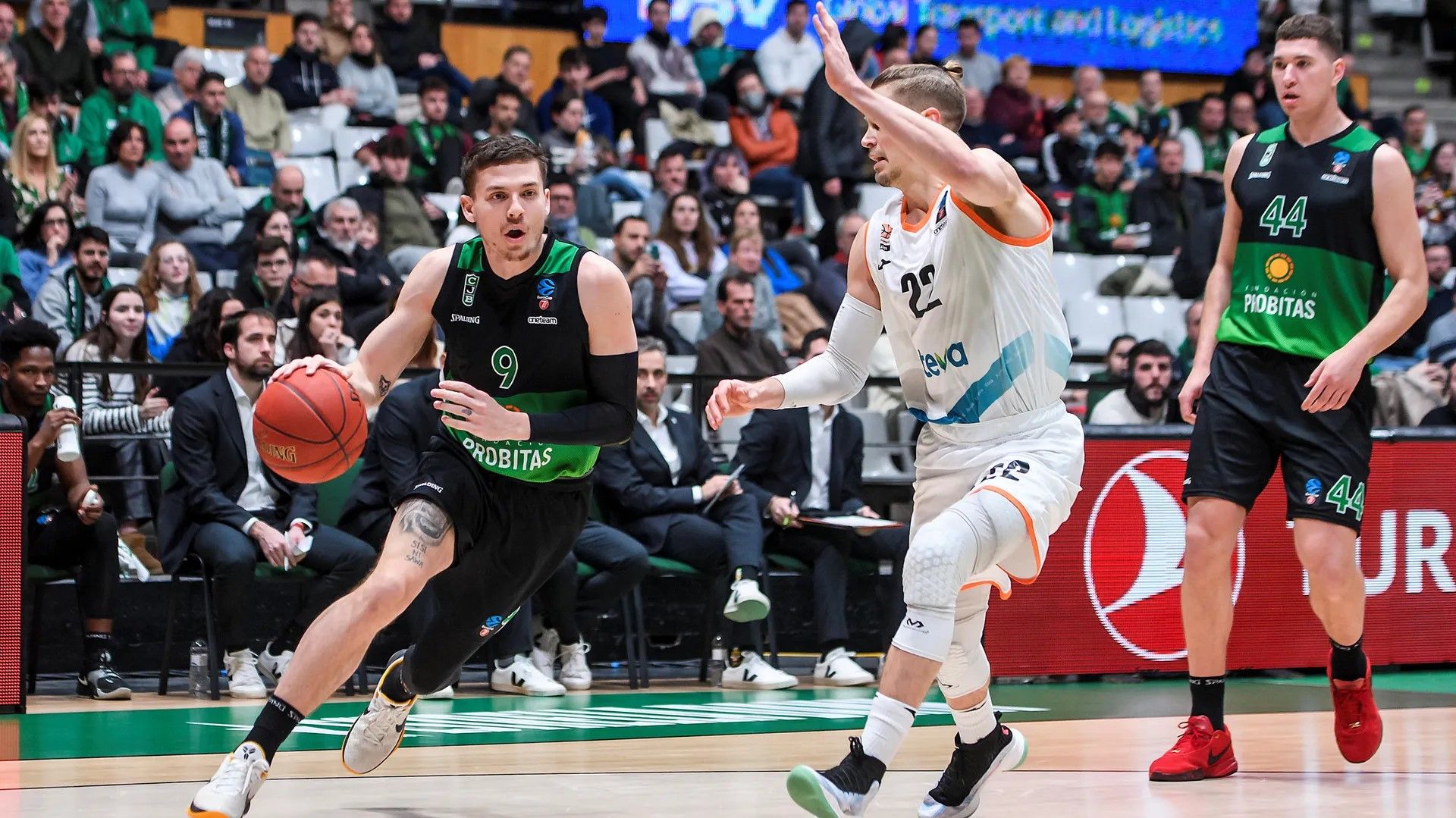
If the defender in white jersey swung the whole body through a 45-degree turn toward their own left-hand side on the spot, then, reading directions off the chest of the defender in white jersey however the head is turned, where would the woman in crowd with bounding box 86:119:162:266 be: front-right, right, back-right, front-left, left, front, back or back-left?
back-right

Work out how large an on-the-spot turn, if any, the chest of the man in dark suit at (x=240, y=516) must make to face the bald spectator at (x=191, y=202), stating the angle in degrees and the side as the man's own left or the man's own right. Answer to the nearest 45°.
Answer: approximately 135° to the man's own left

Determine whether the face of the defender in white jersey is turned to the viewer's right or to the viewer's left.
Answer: to the viewer's left

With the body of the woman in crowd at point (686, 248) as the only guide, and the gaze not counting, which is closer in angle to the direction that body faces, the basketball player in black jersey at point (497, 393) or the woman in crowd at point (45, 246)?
the basketball player in black jersey

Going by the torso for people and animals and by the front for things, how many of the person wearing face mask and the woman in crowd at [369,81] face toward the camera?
2

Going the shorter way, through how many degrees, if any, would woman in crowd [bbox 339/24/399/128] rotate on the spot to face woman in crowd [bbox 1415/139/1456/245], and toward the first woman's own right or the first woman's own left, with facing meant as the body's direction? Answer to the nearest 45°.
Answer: approximately 90° to the first woman's own left

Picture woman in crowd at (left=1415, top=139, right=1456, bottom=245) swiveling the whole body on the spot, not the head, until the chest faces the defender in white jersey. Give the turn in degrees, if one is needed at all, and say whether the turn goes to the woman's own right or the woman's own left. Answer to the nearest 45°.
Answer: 0° — they already face them

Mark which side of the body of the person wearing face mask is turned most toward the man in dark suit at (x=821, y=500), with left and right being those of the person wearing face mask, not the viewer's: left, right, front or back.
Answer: front

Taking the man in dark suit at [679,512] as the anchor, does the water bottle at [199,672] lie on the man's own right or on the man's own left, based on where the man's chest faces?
on the man's own right

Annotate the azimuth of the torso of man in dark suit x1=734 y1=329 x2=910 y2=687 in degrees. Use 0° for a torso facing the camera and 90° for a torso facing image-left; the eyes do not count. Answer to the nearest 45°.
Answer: approximately 315°

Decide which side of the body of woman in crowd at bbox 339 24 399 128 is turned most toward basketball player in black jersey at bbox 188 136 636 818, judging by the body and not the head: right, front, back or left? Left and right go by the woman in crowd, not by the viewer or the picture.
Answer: front

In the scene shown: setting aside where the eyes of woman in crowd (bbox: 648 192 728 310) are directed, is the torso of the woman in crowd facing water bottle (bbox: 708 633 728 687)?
yes

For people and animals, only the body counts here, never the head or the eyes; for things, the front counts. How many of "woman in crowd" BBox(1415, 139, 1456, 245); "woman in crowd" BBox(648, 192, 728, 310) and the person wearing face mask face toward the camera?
3

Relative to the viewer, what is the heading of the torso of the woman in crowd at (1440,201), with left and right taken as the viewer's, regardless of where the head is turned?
facing the viewer
